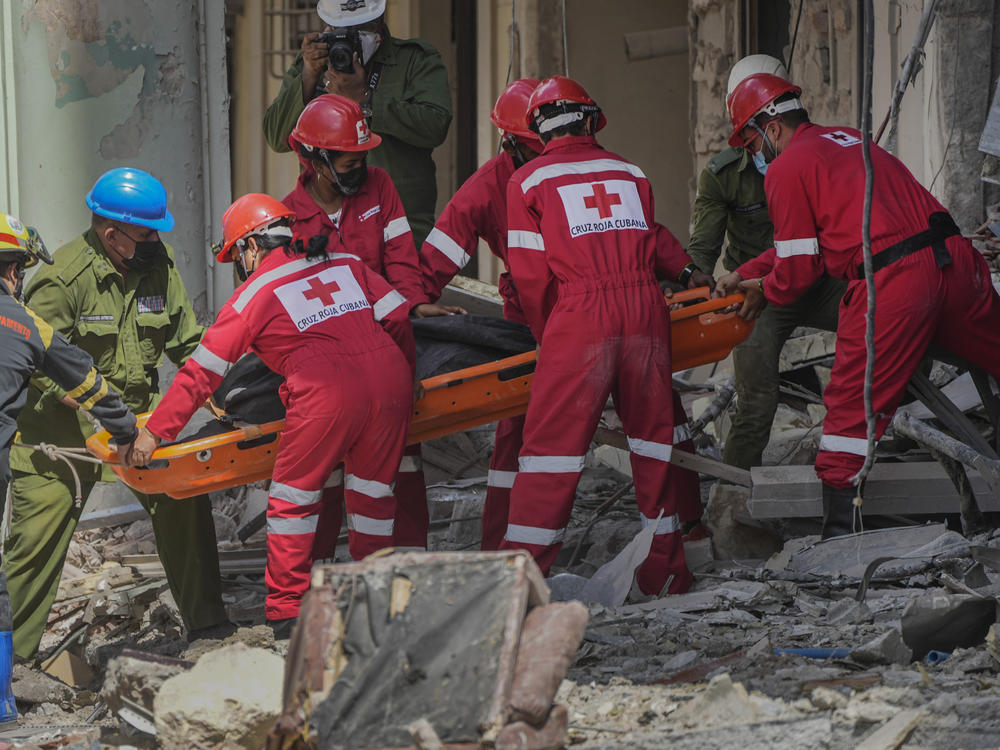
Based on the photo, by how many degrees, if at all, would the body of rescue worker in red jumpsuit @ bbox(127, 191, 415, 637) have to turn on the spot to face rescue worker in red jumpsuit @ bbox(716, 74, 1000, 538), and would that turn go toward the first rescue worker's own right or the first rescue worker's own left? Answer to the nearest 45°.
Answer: approximately 135° to the first rescue worker's own right

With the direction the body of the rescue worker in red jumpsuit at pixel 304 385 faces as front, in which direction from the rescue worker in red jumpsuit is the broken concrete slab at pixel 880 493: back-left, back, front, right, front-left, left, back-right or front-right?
back-right

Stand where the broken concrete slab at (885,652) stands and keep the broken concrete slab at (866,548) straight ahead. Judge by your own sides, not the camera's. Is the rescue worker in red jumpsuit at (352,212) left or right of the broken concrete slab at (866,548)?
left

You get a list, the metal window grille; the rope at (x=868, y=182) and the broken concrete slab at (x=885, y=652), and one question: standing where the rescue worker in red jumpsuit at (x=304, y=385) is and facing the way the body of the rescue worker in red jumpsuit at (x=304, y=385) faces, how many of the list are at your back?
2

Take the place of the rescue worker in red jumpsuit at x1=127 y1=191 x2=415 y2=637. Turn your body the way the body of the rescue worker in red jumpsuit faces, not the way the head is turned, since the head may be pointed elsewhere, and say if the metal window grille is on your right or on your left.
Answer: on your right

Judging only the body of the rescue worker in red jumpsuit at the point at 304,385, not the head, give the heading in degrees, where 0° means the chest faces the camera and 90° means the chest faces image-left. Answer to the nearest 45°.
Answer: approximately 135°

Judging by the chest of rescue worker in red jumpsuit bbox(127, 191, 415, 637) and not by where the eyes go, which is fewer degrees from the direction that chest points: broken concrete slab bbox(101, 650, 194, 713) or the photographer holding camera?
the photographer holding camera

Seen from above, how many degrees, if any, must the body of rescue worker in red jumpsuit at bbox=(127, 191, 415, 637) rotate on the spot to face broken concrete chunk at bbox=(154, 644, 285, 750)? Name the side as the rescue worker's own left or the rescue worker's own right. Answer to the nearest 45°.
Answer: approximately 135° to the rescue worker's own left

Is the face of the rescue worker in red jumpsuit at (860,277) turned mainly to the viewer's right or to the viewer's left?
to the viewer's left

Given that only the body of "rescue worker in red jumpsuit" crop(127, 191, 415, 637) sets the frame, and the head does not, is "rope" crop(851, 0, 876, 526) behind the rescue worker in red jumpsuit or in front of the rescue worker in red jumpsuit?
behind

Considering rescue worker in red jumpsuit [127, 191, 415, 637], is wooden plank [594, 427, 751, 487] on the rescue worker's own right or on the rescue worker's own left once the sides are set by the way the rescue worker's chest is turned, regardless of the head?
on the rescue worker's own right

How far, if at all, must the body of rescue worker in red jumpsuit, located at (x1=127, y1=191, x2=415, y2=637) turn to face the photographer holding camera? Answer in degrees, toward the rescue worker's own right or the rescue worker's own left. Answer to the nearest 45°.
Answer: approximately 45° to the rescue worker's own right

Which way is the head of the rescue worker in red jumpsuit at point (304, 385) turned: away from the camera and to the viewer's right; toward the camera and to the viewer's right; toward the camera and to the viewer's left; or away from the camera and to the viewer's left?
away from the camera and to the viewer's left

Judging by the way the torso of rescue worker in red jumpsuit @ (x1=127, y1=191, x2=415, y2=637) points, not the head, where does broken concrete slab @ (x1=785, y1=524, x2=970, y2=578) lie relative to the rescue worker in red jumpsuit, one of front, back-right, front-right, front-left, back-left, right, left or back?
back-right

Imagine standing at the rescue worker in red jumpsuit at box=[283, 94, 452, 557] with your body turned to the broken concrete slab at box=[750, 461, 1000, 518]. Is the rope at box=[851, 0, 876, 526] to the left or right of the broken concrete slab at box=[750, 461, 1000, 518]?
right
